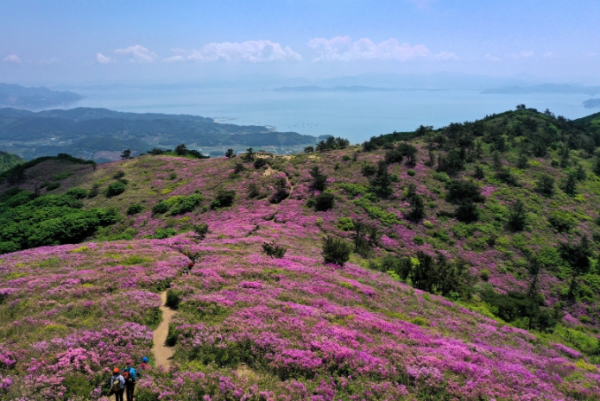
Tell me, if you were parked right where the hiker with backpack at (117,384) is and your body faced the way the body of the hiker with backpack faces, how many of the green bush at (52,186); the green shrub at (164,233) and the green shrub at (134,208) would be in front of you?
3

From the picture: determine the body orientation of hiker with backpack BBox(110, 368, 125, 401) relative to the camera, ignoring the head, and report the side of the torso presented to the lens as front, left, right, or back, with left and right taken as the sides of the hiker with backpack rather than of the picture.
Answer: back

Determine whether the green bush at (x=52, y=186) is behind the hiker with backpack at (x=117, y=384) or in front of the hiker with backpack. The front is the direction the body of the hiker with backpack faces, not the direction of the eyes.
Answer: in front

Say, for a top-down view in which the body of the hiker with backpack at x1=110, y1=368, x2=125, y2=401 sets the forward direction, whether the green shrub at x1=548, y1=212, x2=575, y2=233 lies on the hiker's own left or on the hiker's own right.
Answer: on the hiker's own right

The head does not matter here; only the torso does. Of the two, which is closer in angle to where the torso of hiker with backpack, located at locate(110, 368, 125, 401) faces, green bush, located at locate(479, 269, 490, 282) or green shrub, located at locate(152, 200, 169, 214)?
the green shrub

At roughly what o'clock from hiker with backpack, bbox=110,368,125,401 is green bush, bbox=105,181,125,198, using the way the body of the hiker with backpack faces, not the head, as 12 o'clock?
The green bush is roughly at 12 o'clock from the hiker with backpack.

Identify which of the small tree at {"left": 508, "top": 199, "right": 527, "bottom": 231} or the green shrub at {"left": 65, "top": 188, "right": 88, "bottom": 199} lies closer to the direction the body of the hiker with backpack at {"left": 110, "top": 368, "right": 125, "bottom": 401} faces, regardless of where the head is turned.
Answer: the green shrub

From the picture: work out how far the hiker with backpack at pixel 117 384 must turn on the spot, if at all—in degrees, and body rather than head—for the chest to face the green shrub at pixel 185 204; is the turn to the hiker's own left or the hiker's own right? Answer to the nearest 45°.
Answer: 0° — they already face it

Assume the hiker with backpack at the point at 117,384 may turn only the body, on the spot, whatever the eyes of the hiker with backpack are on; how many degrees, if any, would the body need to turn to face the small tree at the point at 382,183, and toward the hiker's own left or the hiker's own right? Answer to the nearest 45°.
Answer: approximately 45° to the hiker's own right

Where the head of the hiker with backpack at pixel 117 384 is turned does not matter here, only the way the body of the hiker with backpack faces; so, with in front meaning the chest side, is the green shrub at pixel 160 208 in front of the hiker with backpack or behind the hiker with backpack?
in front

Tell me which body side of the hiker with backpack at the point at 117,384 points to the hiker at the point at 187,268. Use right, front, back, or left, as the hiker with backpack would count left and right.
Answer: front
